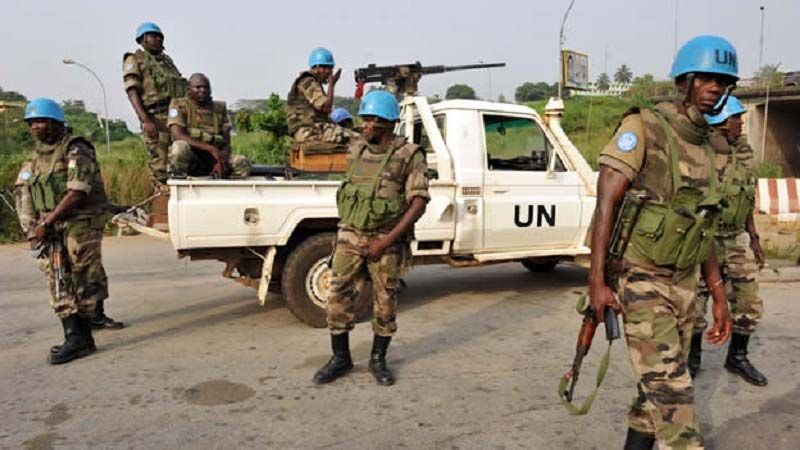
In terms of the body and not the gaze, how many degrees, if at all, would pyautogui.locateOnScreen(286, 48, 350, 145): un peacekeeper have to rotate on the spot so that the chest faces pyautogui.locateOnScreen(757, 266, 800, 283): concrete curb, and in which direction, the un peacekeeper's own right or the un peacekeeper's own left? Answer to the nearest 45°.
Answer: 0° — they already face it

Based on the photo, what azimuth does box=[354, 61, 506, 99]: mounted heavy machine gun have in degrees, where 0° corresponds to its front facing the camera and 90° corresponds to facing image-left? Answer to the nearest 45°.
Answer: approximately 270°

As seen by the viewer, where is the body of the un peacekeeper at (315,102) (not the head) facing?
to the viewer's right

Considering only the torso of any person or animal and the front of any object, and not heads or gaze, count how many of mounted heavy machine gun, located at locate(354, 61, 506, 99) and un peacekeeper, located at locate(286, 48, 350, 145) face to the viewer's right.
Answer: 2

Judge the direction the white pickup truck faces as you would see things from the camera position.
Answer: facing away from the viewer and to the right of the viewer

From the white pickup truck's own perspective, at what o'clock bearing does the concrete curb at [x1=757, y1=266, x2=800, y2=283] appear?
The concrete curb is roughly at 1 o'clock from the white pickup truck.

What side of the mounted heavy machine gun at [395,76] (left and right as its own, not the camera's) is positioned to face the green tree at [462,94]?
left

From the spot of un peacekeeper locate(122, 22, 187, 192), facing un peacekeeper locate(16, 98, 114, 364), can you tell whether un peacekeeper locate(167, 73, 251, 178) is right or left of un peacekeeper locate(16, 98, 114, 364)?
left
